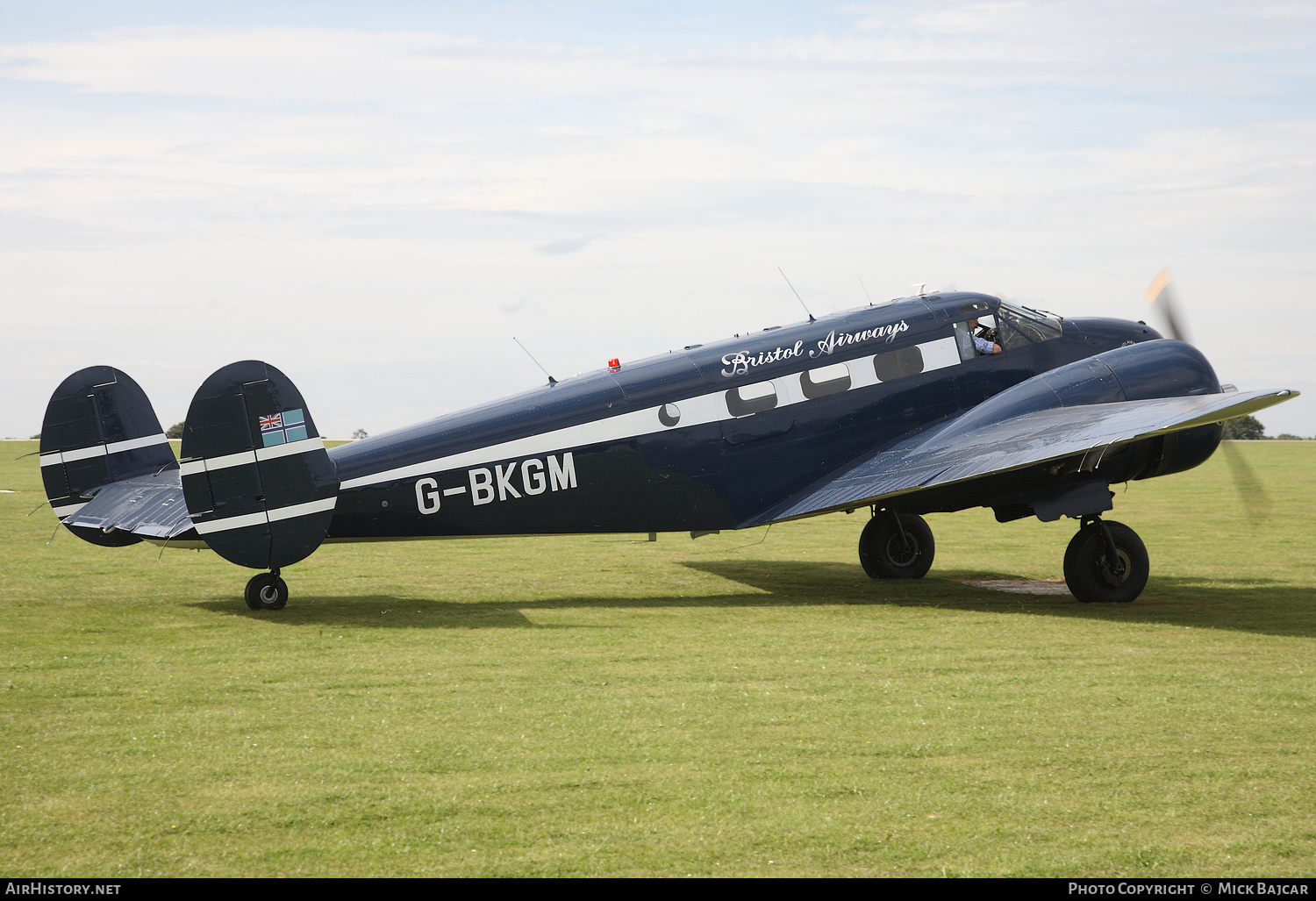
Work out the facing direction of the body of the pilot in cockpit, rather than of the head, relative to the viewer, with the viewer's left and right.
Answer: facing to the right of the viewer

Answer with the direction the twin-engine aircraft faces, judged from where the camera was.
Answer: facing away from the viewer and to the right of the viewer
